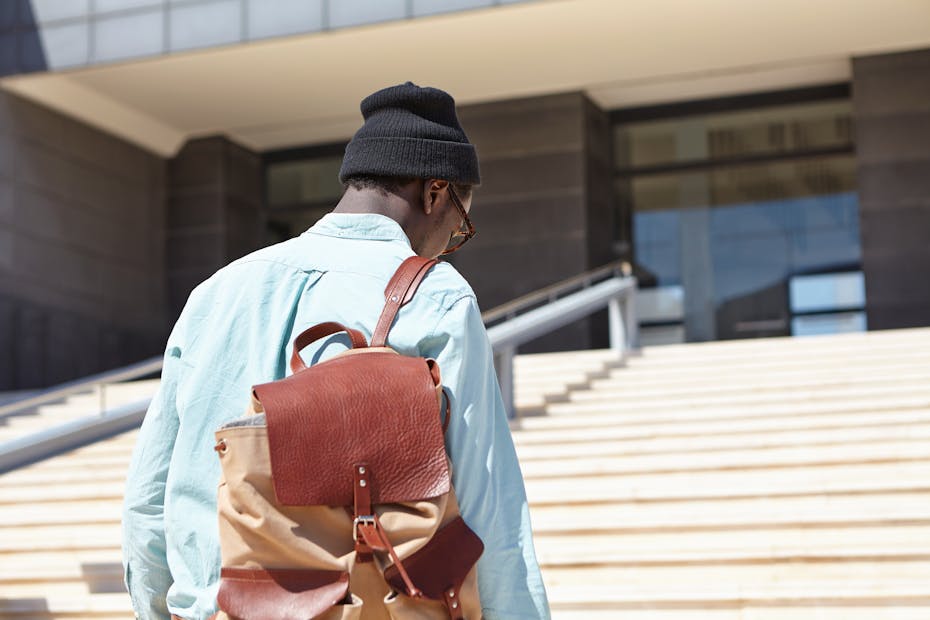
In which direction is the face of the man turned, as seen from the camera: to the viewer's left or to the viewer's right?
to the viewer's right

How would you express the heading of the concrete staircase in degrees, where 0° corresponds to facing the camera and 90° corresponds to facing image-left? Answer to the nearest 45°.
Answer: approximately 0°

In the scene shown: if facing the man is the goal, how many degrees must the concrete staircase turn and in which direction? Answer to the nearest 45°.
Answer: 0° — it already faces them
